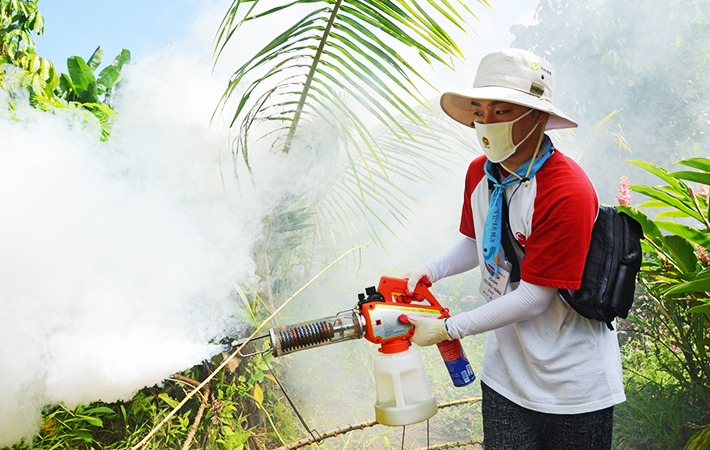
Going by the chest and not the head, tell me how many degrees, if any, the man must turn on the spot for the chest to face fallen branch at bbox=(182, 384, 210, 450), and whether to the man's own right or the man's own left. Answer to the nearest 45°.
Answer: approximately 45° to the man's own right

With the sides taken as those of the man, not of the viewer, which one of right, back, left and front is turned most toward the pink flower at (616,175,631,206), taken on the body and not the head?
back

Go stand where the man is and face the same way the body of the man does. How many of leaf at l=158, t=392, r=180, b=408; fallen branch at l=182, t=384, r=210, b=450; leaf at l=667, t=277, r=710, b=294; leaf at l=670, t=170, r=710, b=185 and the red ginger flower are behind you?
3

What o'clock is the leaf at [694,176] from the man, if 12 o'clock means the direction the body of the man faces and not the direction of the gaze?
The leaf is roughly at 6 o'clock from the man.

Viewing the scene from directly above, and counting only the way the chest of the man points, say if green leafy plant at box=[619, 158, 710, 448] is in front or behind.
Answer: behind

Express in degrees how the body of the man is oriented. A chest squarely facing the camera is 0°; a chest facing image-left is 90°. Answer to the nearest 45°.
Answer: approximately 45°

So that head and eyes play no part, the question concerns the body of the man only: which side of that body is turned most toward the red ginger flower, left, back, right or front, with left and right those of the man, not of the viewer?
back

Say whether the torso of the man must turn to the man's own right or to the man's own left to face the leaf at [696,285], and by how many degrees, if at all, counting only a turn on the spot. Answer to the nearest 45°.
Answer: approximately 180°
